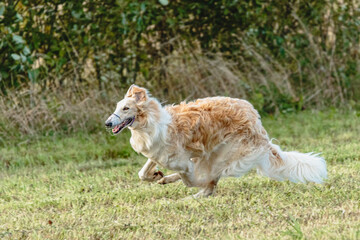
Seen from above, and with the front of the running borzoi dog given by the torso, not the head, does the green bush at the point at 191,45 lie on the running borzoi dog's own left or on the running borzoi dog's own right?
on the running borzoi dog's own right

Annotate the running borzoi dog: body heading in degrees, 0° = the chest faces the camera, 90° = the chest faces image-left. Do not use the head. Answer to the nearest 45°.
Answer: approximately 90°
